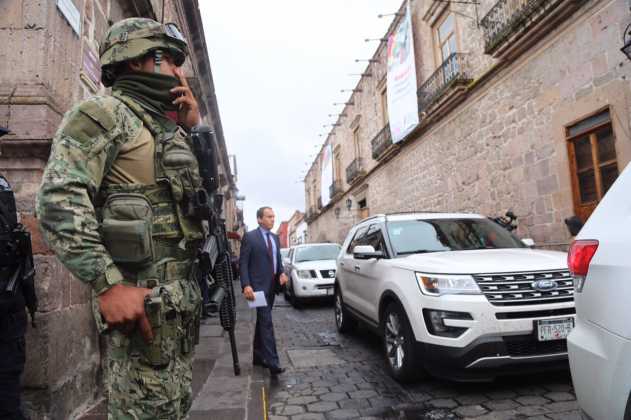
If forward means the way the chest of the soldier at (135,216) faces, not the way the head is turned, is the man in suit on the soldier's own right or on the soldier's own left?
on the soldier's own left

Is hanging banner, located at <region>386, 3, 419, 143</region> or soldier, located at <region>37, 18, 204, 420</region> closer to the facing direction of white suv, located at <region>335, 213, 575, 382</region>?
the soldier

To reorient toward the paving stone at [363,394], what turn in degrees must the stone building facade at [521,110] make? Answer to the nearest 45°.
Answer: approximately 45° to its left

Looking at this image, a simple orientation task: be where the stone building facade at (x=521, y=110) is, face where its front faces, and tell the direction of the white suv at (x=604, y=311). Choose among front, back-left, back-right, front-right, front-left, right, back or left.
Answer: front-left

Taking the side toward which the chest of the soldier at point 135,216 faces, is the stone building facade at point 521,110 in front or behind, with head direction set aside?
in front

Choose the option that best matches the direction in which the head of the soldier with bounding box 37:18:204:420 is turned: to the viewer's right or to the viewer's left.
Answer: to the viewer's right

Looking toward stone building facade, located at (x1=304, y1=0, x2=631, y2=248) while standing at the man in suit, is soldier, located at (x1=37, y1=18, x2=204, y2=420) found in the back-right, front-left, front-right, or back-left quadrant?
back-right

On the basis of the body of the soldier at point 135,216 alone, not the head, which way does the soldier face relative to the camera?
to the viewer's right

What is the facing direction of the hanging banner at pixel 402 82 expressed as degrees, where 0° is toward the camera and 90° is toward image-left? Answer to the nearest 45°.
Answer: approximately 45°

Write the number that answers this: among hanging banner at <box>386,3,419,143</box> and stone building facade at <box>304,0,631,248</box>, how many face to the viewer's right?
0

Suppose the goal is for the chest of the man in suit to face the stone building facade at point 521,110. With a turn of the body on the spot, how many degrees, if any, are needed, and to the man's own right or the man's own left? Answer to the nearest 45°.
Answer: approximately 90° to the man's own left

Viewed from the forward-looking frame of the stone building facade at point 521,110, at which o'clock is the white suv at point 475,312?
The white suv is roughly at 11 o'clock from the stone building facade.

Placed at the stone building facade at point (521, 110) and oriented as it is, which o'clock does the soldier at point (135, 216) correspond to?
The soldier is roughly at 11 o'clock from the stone building facade.

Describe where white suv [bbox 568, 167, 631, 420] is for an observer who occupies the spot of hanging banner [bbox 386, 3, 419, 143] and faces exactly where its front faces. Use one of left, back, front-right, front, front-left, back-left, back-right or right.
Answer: front-left

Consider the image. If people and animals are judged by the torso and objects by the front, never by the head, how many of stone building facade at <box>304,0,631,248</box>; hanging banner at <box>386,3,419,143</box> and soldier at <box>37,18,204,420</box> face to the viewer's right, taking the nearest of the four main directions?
1
